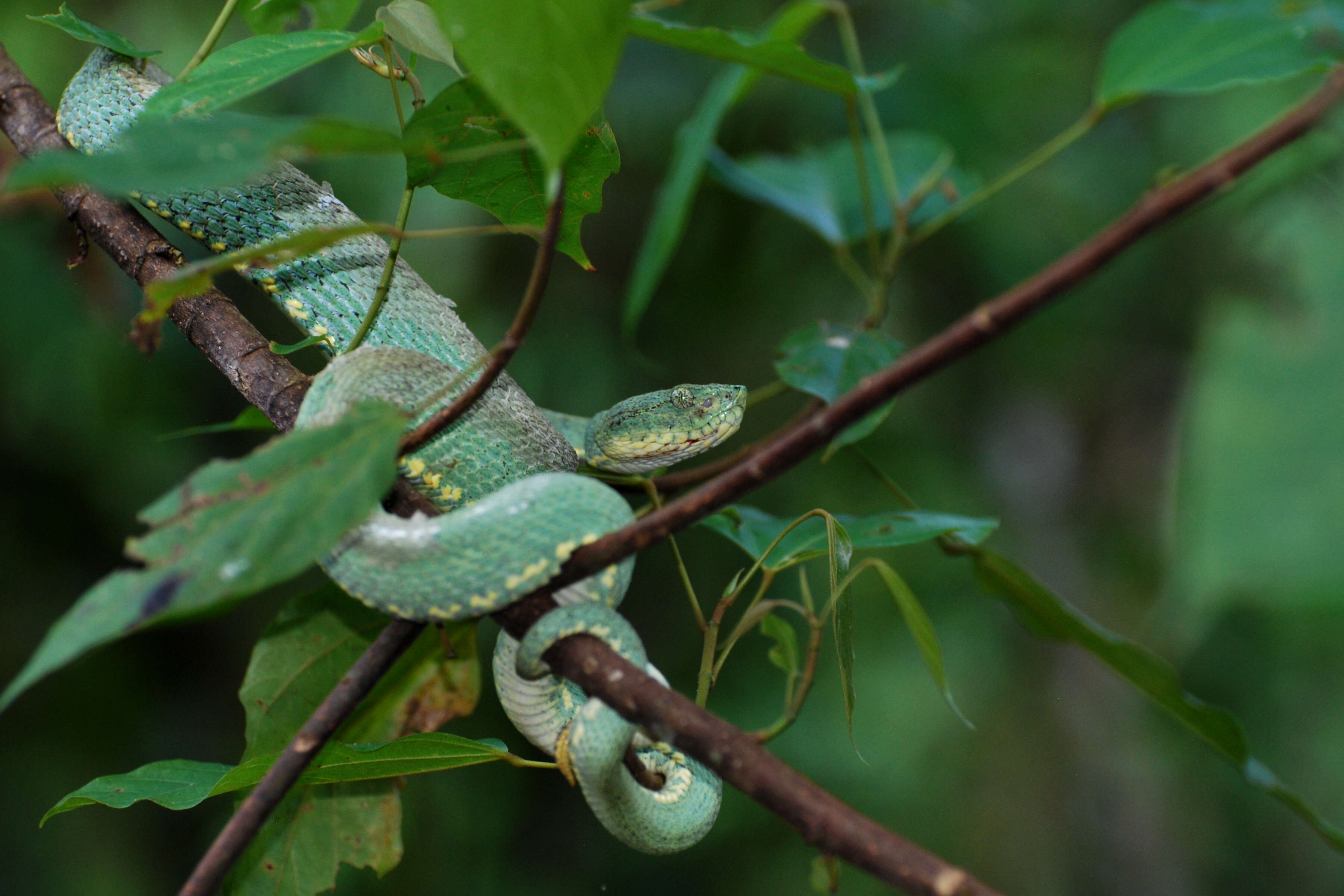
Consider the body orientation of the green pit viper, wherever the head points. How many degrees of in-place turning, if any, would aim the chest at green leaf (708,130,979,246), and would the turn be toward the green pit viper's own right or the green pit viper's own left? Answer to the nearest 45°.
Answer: approximately 45° to the green pit viper's own left

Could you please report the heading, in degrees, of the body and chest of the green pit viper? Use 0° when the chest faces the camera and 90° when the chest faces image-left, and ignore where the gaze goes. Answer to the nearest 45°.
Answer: approximately 270°
